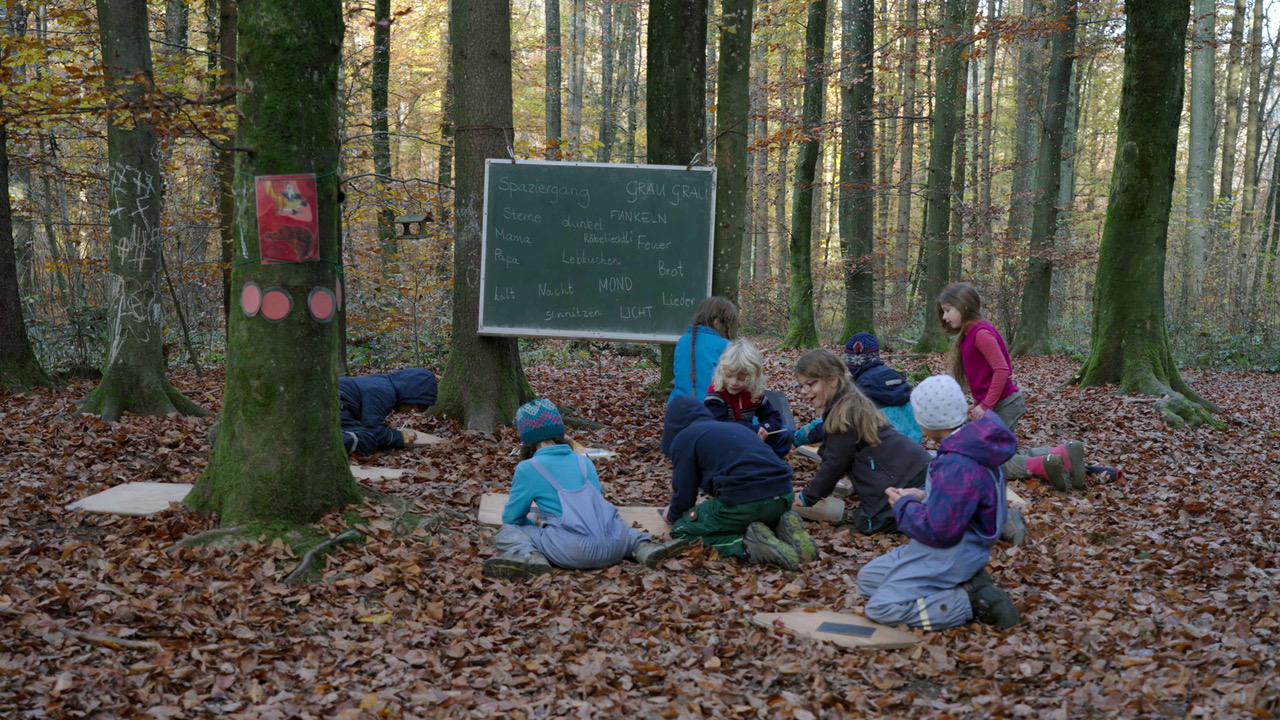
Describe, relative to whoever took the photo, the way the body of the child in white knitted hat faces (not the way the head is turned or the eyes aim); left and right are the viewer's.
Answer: facing to the left of the viewer

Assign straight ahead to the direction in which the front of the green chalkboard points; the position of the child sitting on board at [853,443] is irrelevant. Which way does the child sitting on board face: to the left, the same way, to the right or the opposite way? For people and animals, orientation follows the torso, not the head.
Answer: to the right

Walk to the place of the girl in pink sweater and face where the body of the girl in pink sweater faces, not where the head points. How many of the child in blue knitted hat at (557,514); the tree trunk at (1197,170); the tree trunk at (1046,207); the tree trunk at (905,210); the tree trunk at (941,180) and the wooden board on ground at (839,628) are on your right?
4

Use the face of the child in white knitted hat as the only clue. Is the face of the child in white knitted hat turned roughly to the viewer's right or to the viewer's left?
to the viewer's left

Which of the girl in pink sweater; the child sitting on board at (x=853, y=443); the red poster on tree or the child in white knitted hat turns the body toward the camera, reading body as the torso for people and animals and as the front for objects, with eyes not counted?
the red poster on tree

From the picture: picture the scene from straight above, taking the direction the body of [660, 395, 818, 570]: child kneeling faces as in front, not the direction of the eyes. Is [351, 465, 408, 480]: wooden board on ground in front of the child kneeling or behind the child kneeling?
in front

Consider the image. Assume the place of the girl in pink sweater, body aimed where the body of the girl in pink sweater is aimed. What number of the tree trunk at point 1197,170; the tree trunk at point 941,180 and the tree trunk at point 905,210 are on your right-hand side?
3

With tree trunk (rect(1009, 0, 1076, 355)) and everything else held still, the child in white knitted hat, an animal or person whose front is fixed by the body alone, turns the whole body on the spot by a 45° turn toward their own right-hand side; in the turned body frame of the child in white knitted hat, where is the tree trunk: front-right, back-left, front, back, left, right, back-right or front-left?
front-right

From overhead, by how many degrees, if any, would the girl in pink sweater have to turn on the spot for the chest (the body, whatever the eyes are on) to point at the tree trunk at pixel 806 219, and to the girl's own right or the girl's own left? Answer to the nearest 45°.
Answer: approximately 90° to the girl's own right

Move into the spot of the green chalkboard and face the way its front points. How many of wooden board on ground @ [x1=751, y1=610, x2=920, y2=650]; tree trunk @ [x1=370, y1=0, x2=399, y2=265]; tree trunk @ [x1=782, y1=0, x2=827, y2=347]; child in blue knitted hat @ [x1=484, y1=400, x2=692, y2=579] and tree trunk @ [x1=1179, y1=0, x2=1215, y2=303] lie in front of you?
2

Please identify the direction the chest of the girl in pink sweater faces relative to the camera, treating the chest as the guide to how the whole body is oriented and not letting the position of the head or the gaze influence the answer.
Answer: to the viewer's left
